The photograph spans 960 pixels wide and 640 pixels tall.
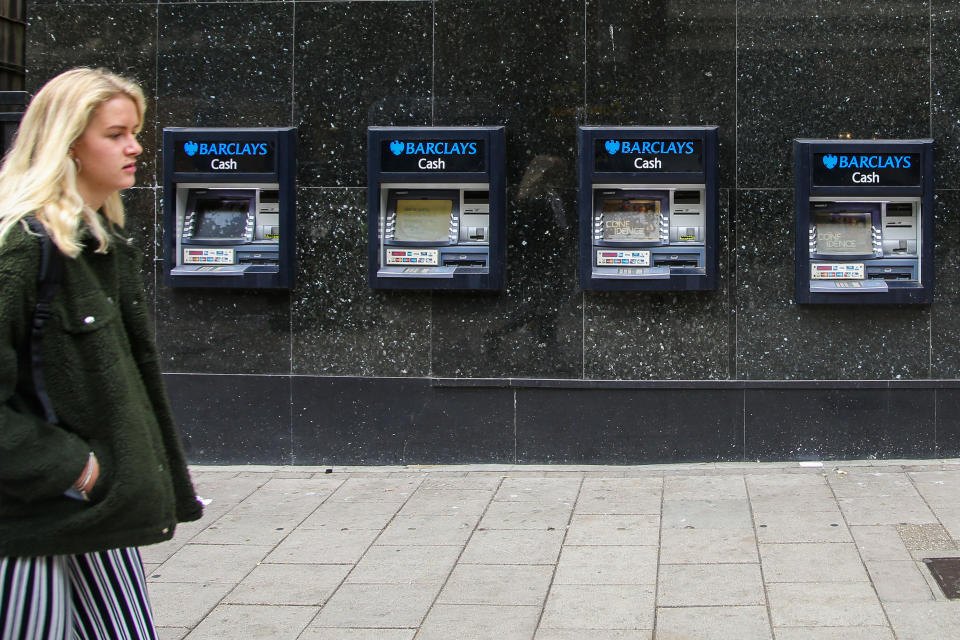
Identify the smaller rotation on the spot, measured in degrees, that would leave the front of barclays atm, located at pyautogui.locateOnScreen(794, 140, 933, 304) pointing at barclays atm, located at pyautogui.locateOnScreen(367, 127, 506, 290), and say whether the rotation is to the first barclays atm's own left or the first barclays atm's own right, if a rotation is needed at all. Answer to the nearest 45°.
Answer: approximately 90° to the first barclays atm's own right

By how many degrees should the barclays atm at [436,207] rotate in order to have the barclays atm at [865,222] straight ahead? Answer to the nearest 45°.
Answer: approximately 90° to its left

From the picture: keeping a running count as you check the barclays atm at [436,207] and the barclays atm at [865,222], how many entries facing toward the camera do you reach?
2

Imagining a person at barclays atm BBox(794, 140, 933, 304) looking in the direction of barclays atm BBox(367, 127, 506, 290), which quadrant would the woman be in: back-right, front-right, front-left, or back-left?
front-left

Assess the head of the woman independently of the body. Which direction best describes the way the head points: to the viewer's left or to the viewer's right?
to the viewer's right

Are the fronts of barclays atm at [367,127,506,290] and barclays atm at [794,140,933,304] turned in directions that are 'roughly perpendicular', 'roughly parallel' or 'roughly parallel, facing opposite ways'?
roughly parallel

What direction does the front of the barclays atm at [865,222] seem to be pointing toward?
toward the camera

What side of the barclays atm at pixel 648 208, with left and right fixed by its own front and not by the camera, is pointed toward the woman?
front

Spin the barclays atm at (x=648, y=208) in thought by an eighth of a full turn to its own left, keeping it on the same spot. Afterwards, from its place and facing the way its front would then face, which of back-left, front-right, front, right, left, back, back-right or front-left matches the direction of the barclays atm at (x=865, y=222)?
front-left

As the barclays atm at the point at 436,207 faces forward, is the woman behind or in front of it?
in front

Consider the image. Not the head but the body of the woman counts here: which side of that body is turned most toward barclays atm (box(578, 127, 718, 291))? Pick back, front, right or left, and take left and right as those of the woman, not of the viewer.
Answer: left
